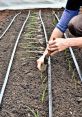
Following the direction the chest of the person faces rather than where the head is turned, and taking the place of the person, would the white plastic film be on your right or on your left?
on your right

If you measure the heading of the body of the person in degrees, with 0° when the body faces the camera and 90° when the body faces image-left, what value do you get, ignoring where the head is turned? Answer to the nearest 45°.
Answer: approximately 45°
